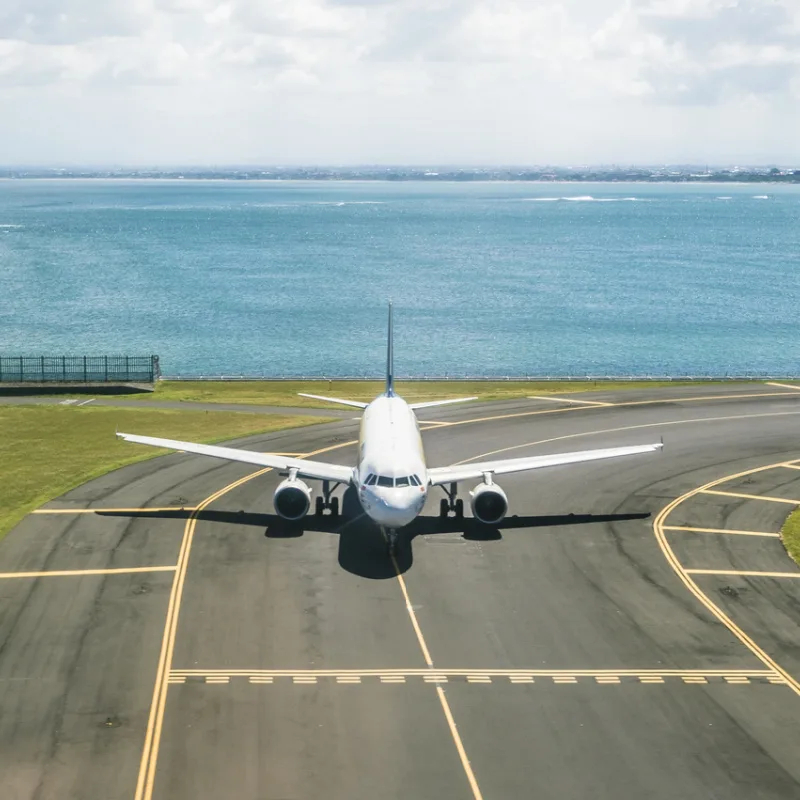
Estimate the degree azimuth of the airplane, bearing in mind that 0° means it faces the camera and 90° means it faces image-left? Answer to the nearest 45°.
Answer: approximately 0°
